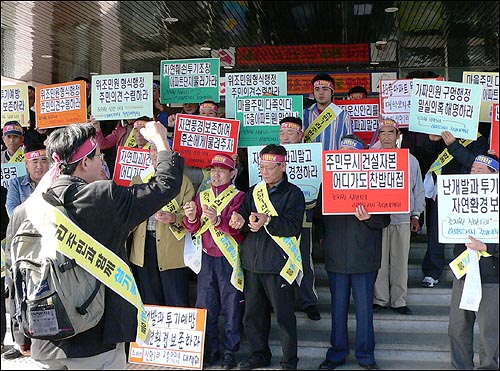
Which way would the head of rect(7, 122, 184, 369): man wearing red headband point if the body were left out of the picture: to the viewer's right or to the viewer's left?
to the viewer's right

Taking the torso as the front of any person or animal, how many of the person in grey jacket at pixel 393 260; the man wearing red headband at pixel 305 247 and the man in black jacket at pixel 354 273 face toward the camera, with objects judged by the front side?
3

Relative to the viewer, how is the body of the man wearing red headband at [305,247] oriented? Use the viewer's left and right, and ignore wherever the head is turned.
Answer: facing the viewer

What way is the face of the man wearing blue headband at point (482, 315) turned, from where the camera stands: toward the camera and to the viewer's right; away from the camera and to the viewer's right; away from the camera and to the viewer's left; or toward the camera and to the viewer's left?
toward the camera and to the viewer's left

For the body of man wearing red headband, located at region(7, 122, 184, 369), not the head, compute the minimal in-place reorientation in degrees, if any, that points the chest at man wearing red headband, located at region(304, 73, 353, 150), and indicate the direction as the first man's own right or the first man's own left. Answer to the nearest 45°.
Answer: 0° — they already face them

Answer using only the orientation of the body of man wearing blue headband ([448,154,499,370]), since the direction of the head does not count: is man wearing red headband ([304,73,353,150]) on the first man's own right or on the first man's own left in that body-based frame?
on the first man's own right

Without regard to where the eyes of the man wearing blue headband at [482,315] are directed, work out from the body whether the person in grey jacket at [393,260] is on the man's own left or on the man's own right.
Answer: on the man's own right

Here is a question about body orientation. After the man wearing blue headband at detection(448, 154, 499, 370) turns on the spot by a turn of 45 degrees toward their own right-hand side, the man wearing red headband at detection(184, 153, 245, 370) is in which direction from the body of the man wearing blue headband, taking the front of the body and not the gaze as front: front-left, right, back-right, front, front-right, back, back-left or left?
front

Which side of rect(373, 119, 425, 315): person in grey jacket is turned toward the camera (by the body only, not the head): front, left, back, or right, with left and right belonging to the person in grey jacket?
front

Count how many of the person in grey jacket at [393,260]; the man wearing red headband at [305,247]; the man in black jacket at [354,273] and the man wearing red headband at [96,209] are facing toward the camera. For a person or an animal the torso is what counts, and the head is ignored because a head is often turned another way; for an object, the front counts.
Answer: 3

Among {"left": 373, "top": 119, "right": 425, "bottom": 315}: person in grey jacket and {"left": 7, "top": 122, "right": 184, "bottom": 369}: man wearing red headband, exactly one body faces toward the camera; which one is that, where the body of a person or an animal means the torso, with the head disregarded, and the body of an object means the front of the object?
the person in grey jacket

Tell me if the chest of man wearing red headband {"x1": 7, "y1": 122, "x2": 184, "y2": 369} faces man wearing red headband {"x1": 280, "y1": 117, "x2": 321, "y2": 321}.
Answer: yes

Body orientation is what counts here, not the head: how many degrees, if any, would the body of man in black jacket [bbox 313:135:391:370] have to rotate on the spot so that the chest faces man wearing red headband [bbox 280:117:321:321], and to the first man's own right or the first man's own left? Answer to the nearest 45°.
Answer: approximately 135° to the first man's own right

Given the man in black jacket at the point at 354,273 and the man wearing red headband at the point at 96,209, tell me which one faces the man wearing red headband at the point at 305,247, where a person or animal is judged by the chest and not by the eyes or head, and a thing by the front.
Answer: the man wearing red headband at the point at 96,209
